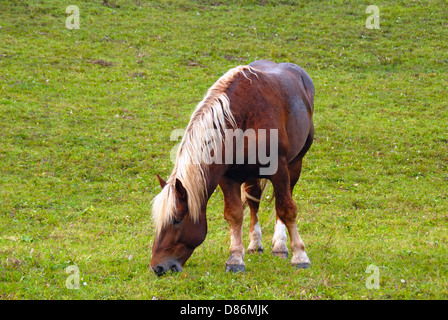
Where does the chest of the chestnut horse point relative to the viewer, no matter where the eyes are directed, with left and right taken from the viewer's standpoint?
facing the viewer and to the left of the viewer
